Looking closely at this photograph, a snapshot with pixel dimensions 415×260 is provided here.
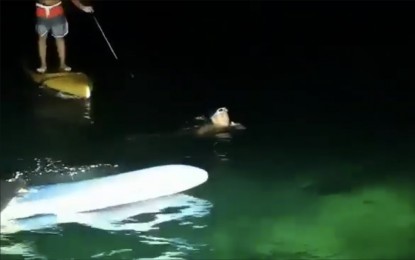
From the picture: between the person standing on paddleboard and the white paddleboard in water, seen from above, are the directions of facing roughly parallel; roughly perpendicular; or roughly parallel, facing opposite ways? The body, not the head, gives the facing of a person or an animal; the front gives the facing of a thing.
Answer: roughly perpendicular

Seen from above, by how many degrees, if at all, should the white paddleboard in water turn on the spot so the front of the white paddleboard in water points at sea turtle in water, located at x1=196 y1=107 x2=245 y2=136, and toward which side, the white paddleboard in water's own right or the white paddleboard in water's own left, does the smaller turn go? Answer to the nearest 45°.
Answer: approximately 45° to the white paddleboard in water's own left

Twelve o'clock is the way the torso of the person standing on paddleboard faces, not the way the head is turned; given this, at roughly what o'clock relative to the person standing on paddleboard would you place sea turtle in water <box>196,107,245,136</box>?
The sea turtle in water is roughly at 10 o'clock from the person standing on paddleboard.

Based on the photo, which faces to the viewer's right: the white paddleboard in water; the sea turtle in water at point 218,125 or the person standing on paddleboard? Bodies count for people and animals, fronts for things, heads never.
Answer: the white paddleboard in water

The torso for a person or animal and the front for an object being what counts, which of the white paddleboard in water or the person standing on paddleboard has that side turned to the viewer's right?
the white paddleboard in water

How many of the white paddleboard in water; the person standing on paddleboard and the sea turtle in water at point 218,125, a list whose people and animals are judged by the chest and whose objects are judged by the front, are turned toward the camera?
2

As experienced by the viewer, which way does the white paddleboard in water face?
facing to the right of the viewer
